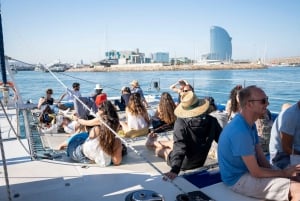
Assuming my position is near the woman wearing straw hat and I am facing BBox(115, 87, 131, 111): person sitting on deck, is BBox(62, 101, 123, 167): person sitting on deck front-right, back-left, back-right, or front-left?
front-left

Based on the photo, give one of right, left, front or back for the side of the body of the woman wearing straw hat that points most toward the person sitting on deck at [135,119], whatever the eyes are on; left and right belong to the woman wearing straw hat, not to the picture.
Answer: front

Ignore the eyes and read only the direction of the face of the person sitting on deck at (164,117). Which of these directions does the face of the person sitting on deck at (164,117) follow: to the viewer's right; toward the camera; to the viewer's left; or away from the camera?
away from the camera

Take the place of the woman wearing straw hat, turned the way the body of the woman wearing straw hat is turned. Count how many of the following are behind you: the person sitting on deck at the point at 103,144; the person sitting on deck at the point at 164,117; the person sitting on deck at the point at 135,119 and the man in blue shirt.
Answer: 1

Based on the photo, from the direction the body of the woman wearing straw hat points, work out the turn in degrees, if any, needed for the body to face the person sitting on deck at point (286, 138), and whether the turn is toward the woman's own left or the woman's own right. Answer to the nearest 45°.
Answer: approximately 135° to the woman's own right

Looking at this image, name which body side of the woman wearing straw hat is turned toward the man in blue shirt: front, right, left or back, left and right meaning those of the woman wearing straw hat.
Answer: back
